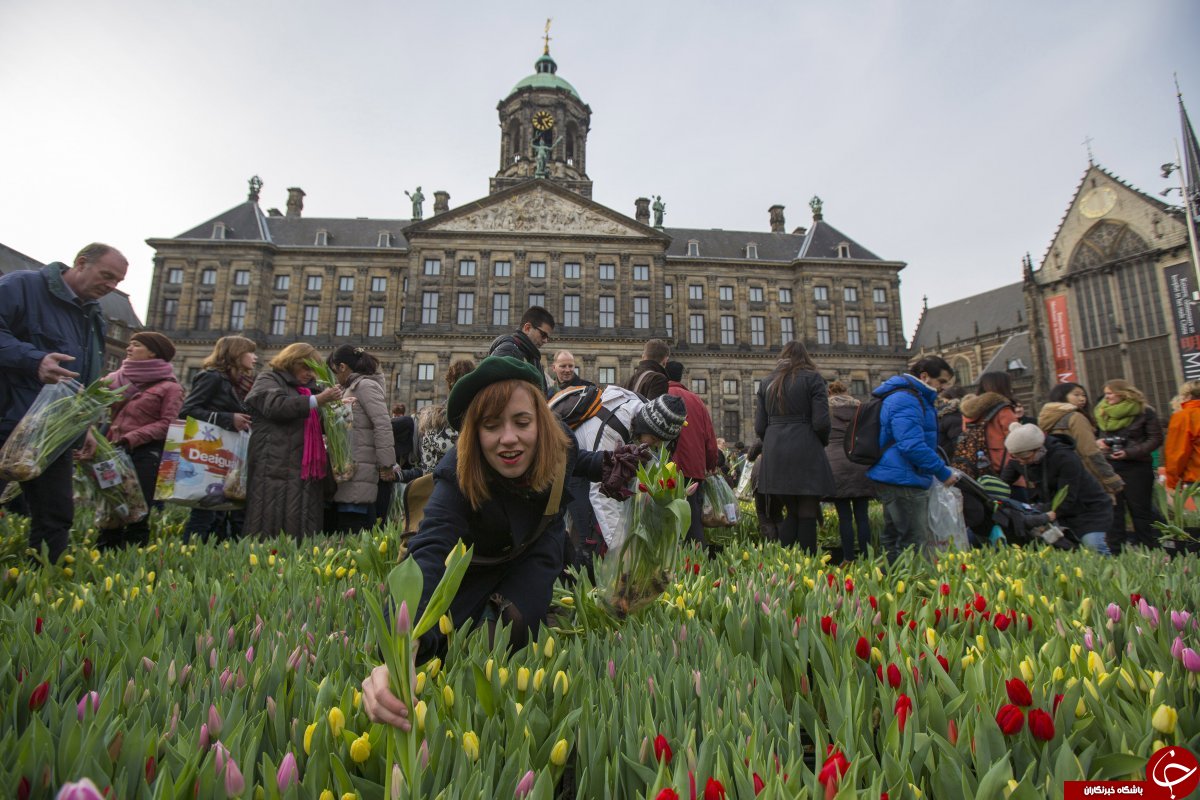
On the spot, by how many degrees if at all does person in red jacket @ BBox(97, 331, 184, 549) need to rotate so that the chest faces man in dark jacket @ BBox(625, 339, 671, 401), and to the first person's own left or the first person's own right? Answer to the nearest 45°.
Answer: approximately 135° to the first person's own left

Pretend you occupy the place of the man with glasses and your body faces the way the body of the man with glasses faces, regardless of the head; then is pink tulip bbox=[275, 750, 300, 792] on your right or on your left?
on your right

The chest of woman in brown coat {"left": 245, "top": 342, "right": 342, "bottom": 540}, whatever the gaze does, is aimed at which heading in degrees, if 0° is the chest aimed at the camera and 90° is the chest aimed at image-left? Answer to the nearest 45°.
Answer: approximately 270°

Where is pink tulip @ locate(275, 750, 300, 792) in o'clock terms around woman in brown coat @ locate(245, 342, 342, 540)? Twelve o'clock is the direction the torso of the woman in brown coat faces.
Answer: The pink tulip is roughly at 3 o'clock from the woman in brown coat.

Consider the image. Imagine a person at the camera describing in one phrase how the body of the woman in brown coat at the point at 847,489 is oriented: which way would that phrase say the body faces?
away from the camera

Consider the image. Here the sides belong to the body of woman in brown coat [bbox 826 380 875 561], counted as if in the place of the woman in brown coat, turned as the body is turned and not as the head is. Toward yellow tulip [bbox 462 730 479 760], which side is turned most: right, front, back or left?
back
